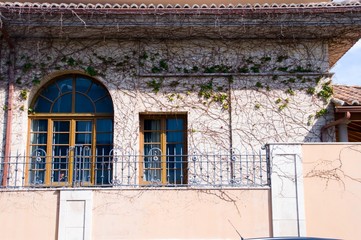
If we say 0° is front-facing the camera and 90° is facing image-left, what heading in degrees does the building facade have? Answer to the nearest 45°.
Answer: approximately 0°
